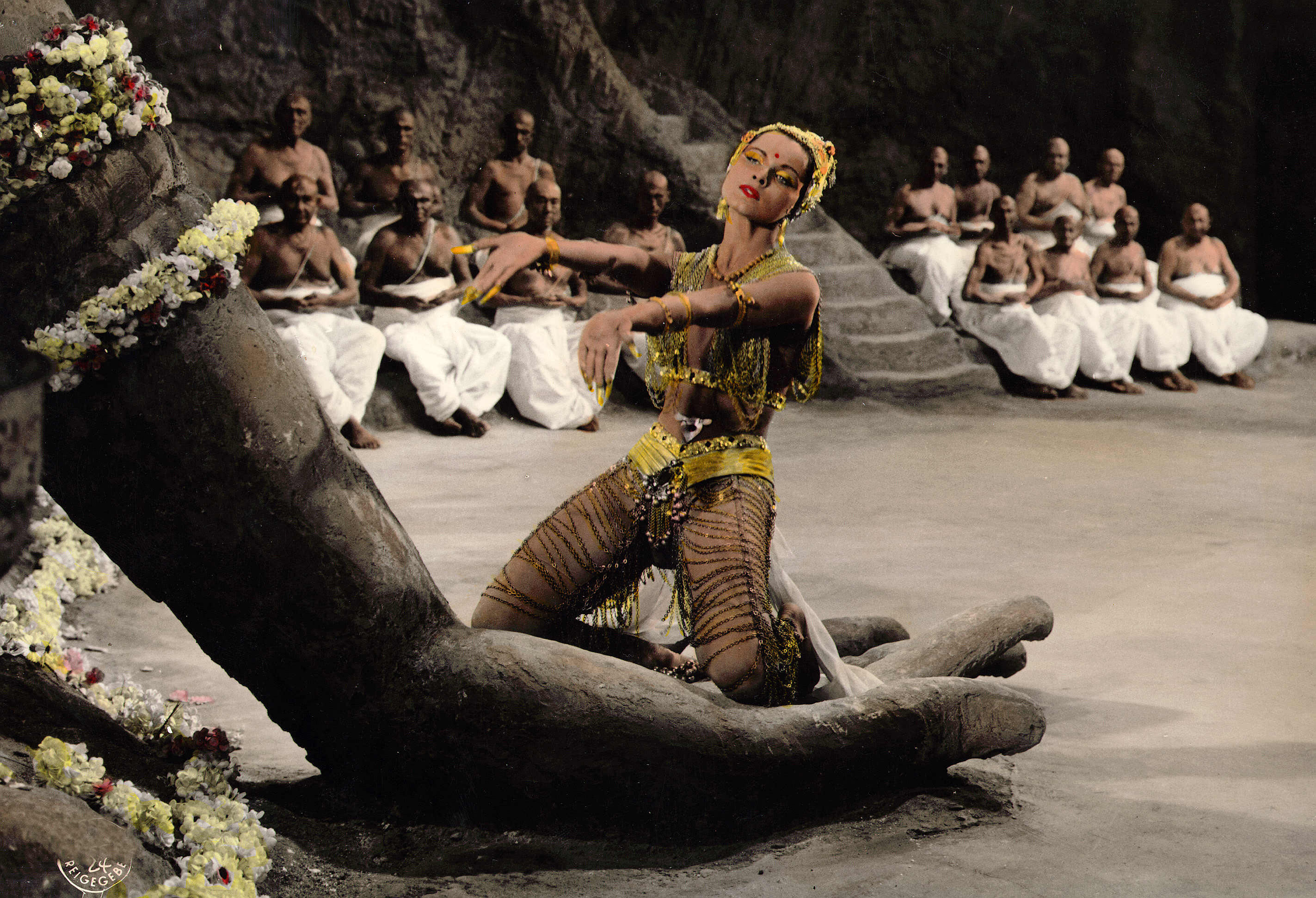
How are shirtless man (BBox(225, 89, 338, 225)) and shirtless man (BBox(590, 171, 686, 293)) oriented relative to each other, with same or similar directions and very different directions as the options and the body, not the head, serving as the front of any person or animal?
same or similar directions

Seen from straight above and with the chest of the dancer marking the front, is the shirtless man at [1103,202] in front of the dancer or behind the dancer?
behind

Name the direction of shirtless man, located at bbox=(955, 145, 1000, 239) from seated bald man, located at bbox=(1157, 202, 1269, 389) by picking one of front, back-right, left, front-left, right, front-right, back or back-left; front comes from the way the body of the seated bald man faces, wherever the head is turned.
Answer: back-right

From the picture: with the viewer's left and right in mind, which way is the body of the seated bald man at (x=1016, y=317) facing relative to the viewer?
facing the viewer and to the right of the viewer

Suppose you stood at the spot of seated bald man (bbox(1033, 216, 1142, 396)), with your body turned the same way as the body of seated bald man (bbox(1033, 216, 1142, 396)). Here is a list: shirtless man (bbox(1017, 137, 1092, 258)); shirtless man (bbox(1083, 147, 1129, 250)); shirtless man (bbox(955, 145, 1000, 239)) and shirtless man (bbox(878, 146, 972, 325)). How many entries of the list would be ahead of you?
0

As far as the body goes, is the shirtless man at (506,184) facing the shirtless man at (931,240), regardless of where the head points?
no

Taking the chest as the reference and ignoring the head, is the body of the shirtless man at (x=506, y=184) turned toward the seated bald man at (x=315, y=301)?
no

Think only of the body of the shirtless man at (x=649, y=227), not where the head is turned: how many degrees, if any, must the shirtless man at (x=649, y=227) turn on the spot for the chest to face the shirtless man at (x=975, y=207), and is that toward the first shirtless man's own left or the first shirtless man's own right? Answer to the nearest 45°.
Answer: approximately 135° to the first shirtless man's own left

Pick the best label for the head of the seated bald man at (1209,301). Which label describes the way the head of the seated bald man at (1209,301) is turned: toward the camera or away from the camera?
toward the camera

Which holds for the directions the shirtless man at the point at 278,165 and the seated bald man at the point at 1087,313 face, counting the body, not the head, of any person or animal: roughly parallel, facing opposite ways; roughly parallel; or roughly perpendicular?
roughly parallel

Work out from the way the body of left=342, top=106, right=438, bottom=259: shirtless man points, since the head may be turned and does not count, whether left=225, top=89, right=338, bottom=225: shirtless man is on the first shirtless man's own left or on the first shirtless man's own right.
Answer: on the first shirtless man's own right

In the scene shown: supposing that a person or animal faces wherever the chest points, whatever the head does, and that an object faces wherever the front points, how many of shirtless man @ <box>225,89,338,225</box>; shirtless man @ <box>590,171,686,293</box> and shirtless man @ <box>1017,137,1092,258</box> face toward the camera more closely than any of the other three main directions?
3

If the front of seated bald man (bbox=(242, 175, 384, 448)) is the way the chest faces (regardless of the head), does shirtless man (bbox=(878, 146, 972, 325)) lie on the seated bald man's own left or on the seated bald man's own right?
on the seated bald man's own left

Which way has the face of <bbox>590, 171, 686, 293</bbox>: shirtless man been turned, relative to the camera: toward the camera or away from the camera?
toward the camera

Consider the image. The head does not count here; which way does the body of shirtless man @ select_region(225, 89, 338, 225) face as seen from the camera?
toward the camera
